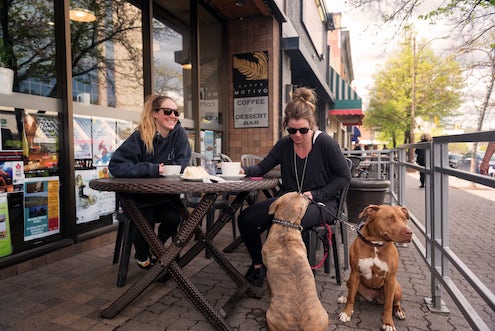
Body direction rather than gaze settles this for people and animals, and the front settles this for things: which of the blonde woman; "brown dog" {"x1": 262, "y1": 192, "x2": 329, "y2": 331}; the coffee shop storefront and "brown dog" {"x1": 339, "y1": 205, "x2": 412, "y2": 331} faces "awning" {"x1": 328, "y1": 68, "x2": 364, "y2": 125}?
"brown dog" {"x1": 262, "y1": 192, "x2": 329, "y2": 331}

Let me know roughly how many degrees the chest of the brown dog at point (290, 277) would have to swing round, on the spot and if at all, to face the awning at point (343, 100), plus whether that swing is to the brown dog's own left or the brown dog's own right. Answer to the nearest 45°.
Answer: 0° — it already faces it

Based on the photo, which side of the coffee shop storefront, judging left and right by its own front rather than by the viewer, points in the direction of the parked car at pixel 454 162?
left

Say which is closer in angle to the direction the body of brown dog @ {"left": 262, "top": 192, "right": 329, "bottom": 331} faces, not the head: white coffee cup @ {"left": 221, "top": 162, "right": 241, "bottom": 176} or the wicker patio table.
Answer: the white coffee cup

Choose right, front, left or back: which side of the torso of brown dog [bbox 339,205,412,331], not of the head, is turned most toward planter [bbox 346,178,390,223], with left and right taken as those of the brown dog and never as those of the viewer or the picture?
back

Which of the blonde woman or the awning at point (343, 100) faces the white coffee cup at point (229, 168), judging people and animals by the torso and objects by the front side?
the blonde woman

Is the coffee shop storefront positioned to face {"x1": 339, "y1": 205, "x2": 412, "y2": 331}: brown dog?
yes

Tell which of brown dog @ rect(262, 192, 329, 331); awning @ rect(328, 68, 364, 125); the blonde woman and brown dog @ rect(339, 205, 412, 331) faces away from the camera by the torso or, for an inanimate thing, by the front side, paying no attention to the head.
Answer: brown dog @ rect(262, 192, 329, 331)

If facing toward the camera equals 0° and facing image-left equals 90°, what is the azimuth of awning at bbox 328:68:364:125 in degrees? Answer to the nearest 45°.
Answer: approximately 270°

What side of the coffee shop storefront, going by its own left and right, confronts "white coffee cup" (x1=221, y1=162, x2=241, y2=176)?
front

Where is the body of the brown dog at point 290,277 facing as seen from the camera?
away from the camera

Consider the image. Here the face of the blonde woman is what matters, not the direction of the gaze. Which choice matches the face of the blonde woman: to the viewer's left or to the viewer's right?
to the viewer's right
